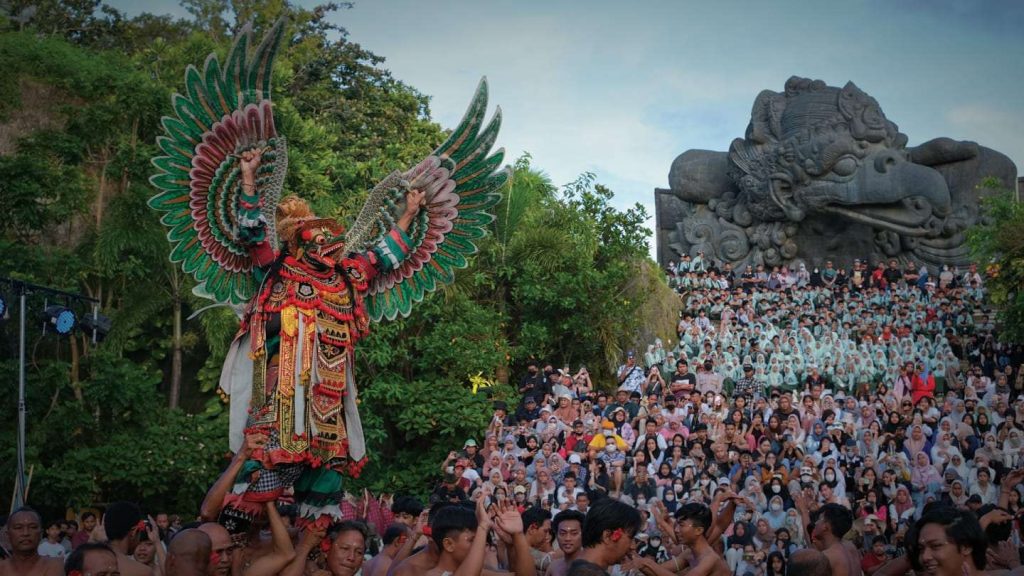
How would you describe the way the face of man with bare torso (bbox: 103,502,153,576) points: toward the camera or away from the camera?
away from the camera

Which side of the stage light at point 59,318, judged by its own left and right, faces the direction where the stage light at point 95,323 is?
left

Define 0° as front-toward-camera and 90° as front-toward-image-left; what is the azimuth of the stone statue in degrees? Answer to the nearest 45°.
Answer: approximately 315°
